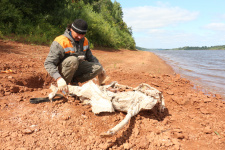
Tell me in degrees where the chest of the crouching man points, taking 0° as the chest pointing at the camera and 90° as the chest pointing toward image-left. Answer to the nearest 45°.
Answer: approximately 315°

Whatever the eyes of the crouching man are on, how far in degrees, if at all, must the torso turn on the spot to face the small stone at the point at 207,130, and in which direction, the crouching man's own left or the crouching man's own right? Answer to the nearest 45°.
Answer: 0° — they already face it
